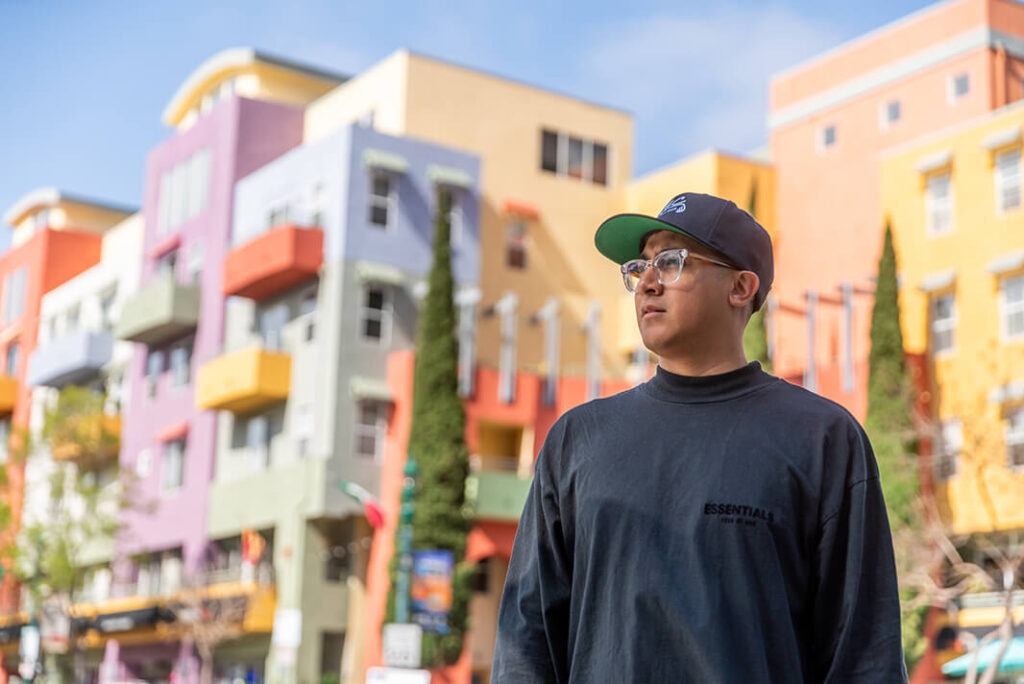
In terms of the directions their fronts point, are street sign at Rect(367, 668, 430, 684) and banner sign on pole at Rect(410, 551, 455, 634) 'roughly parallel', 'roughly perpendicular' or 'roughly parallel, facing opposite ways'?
roughly parallel

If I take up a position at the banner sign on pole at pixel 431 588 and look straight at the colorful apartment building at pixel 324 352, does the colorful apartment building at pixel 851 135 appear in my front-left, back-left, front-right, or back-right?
front-right

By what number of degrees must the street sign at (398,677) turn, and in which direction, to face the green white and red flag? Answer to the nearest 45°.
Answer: approximately 180°

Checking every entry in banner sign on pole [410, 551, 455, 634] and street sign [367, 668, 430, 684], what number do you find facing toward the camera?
2

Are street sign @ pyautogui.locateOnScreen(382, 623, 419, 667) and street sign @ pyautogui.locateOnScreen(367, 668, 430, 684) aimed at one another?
no

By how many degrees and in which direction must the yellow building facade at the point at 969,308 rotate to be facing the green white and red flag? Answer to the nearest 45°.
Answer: approximately 45° to its right

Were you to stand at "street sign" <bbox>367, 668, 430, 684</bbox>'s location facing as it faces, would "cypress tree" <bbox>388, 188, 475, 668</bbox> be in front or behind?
behind

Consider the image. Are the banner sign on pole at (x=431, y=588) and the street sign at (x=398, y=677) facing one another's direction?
no

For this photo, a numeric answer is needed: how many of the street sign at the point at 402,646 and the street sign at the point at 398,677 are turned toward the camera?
2

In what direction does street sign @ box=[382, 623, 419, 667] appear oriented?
toward the camera

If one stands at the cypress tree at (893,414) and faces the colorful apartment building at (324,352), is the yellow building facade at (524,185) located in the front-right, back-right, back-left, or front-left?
front-right

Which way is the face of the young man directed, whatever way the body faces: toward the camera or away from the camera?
toward the camera

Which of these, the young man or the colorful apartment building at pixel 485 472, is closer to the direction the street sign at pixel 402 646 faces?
the young man

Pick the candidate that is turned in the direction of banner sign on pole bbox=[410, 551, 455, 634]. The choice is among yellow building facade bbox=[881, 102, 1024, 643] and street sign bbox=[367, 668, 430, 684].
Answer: the yellow building facade

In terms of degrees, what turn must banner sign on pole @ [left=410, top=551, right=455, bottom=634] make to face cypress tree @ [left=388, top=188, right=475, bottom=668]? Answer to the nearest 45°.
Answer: approximately 180°

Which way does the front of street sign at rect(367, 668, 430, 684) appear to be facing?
toward the camera

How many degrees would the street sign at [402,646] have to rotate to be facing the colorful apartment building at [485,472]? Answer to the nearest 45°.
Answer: approximately 180°
